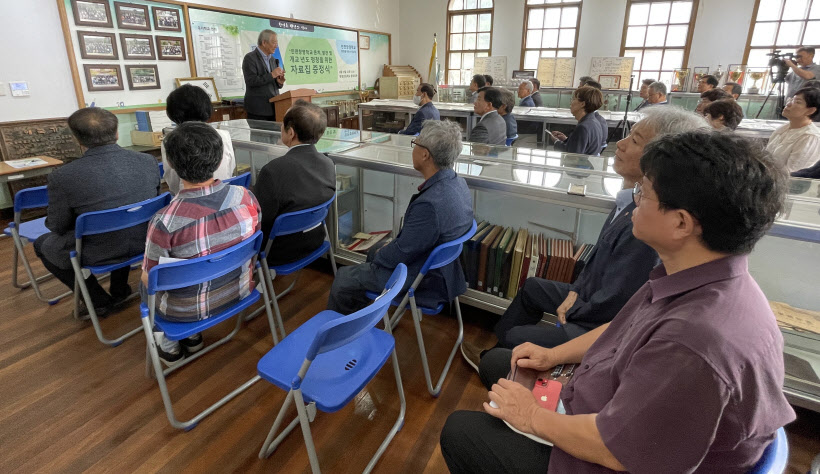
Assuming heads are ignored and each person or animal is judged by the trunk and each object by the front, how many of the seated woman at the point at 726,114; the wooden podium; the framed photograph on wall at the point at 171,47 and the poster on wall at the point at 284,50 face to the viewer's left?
1

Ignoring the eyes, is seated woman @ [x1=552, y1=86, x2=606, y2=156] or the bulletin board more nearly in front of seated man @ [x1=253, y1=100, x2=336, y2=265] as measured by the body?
the bulletin board

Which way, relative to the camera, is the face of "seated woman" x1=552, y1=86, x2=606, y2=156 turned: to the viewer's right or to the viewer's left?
to the viewer's left

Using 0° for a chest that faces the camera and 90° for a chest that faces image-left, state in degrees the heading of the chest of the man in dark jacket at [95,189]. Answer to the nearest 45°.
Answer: approximately 135°

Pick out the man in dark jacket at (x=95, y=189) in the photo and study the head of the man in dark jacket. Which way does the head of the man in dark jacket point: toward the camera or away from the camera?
away from the camera

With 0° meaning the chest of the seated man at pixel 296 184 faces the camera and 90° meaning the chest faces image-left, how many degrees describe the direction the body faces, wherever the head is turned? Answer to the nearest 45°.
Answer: approximately 135°

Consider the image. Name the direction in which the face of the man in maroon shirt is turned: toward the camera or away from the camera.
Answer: away from the camera

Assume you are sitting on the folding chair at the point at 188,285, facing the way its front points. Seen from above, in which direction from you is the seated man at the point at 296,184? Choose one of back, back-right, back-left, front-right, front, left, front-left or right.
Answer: right

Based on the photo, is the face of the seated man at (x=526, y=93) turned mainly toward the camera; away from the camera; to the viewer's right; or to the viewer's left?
to the viewer's left

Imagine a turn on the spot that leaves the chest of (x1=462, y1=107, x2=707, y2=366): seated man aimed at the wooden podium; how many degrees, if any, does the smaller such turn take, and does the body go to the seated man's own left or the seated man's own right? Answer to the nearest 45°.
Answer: approximately 45° to the seated man's own right

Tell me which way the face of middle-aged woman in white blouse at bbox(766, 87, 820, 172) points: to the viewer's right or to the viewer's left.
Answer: to the viewer's left

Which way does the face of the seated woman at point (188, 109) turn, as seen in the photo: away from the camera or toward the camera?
away from the camera

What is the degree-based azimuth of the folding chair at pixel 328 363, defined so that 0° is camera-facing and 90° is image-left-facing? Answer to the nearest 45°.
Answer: approximately 135°

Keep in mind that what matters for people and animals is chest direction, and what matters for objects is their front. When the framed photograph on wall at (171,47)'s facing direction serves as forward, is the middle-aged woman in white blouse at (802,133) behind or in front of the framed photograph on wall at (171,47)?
in front

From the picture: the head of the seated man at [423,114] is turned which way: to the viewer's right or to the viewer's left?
to the viewer's left

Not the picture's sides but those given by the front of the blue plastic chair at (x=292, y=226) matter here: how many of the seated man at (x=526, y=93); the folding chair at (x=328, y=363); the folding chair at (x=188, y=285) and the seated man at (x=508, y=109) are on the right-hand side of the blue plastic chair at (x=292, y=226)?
2
